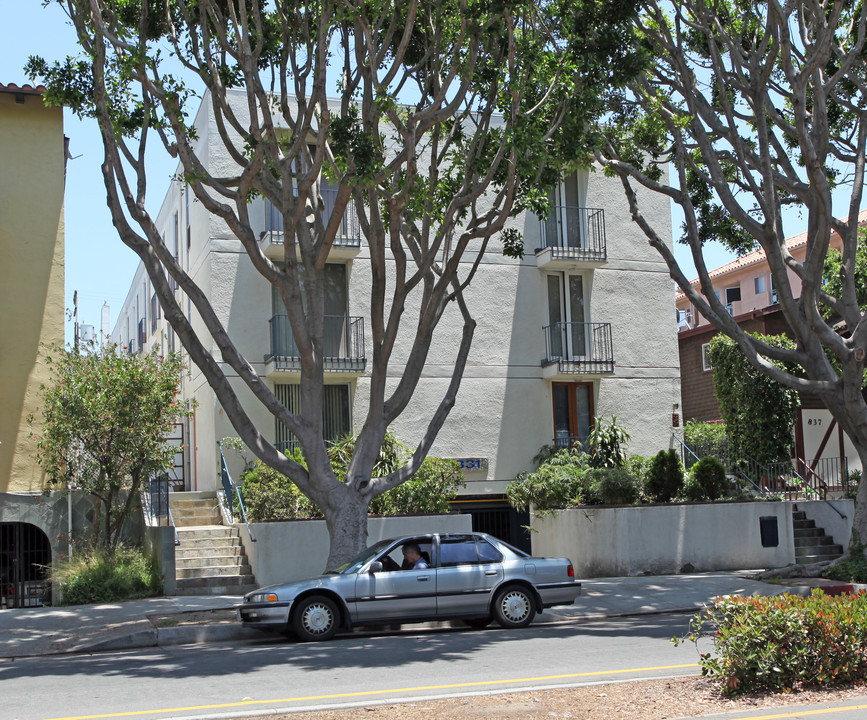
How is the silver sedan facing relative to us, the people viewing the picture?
facing to the left of the viewer

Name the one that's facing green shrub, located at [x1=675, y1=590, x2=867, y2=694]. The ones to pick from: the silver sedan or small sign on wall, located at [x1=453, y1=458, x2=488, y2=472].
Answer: the small sign on wall

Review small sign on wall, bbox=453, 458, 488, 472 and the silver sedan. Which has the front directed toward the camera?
the small sign on wall

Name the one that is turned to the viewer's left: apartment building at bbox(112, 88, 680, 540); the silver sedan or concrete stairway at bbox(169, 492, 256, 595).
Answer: the silver sedan

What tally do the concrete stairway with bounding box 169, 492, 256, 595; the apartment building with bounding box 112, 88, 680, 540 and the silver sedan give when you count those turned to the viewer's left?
1

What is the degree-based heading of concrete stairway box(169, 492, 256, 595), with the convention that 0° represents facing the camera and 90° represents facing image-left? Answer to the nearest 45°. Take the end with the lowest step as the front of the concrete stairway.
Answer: approximately 0°

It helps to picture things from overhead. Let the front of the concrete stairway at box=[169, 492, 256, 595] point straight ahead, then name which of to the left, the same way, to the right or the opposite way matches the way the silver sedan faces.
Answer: to the right

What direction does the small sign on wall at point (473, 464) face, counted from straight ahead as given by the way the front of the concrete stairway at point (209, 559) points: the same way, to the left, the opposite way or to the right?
the same way

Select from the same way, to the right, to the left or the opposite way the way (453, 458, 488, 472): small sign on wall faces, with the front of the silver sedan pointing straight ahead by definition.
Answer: to the left

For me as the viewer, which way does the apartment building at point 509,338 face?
facing the viewer

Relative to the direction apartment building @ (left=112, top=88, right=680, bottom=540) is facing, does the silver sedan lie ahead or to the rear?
ahead

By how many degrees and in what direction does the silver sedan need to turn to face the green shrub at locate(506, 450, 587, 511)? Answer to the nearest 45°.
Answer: approximately 90° to its right

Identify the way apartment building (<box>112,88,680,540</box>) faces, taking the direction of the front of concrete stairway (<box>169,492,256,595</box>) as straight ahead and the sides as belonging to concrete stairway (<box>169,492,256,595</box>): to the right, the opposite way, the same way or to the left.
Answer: the same way

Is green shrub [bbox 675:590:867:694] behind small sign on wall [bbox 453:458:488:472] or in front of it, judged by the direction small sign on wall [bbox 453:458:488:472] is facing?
in front

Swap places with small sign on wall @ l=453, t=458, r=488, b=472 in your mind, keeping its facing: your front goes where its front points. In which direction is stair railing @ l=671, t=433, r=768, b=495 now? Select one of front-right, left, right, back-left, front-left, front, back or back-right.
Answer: left

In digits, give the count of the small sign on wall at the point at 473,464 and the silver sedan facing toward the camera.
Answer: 1
